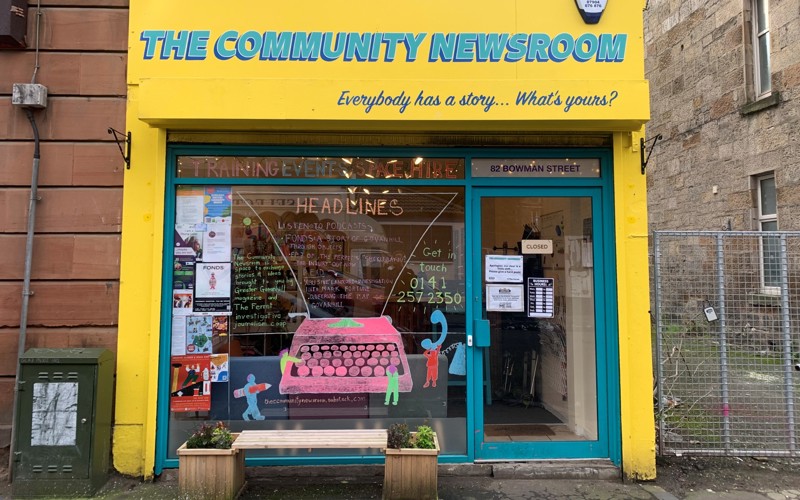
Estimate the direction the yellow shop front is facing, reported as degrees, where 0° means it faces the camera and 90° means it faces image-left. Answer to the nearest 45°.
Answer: approximately 0°

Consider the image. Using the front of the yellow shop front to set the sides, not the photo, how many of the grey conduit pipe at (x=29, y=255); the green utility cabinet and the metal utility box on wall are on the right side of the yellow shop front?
3

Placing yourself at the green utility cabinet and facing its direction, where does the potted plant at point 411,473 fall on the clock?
The potted plant is roughly at 10 o'clock from the green utility cabinet.

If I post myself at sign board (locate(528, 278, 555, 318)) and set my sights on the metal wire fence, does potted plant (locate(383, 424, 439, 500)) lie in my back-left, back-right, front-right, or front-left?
back-right

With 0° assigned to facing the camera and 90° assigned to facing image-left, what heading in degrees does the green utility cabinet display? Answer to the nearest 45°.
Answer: approximately 0°

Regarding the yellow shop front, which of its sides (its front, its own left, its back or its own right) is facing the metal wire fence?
left

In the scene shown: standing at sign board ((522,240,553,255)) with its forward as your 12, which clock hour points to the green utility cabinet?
The green utility cabinet is roughly at 2 o'clock from the sign board.
